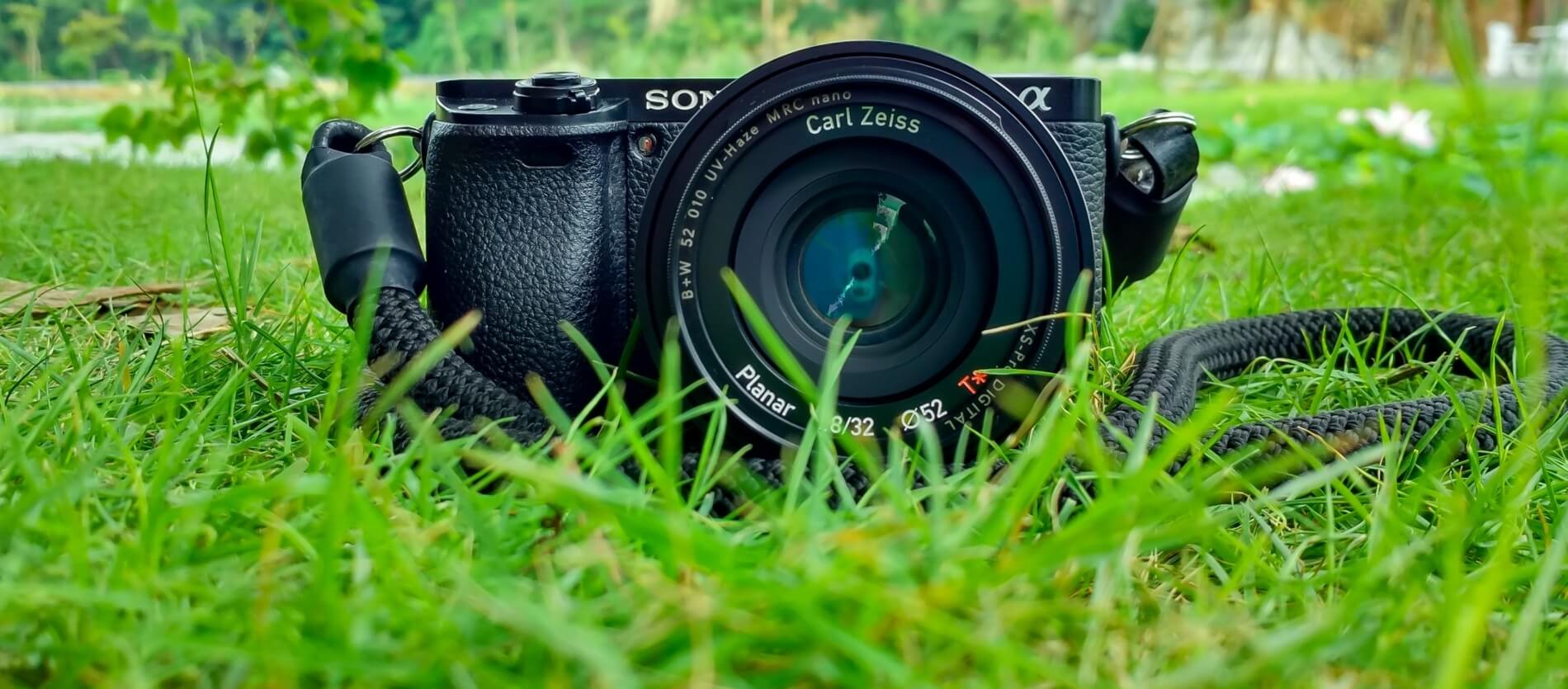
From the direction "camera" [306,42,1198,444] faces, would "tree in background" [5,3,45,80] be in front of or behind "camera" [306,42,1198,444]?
behind

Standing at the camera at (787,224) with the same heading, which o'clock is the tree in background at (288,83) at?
The tree in background is roughly at 5 o'clock from the camera.

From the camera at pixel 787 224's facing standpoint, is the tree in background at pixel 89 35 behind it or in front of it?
behind

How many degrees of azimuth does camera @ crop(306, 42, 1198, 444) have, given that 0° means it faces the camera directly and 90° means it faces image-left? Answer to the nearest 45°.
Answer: approximately 0°
